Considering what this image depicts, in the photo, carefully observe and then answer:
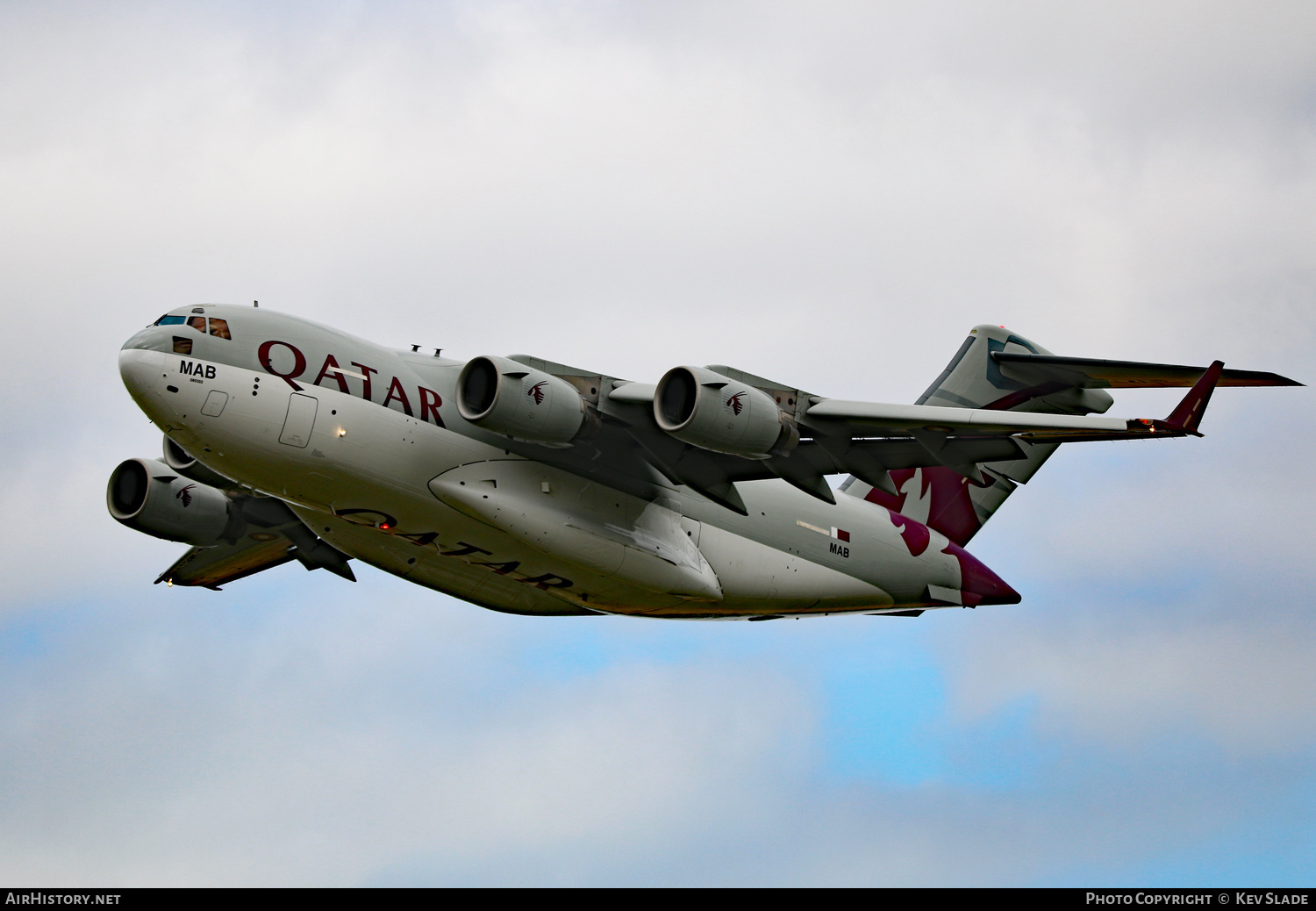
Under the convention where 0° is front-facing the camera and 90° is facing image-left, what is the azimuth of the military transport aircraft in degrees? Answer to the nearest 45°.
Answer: approximately 45°
